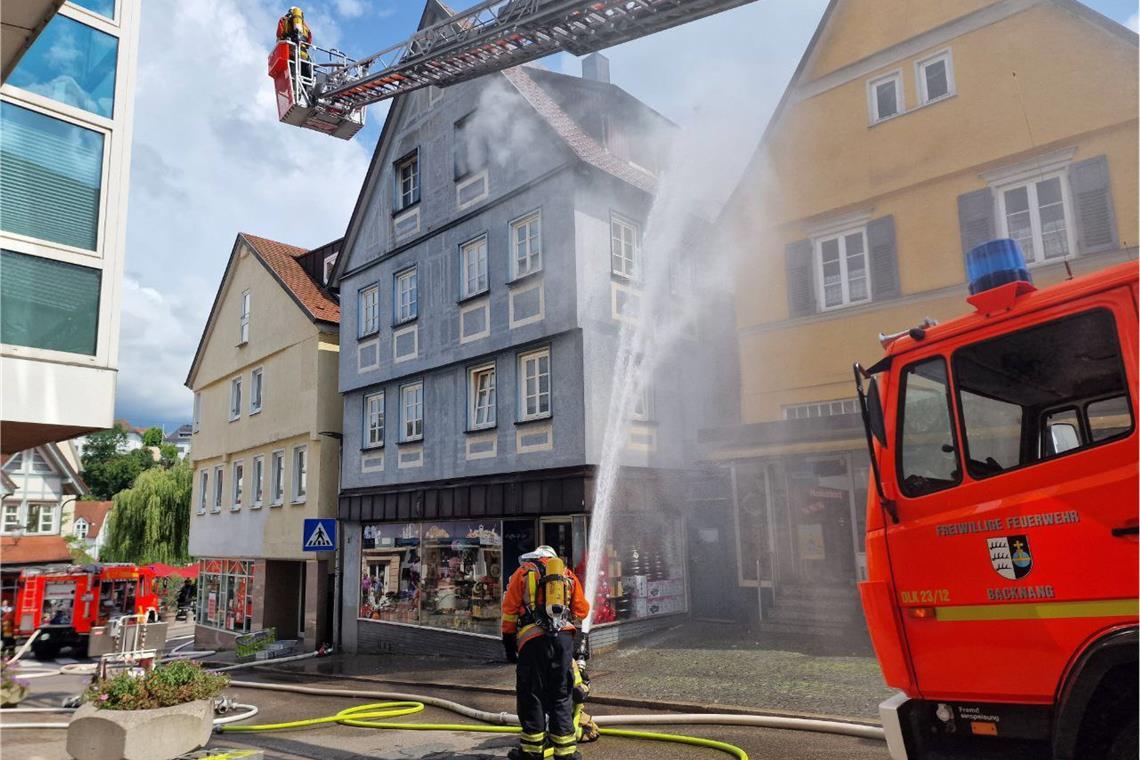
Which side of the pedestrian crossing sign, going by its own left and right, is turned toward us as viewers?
front

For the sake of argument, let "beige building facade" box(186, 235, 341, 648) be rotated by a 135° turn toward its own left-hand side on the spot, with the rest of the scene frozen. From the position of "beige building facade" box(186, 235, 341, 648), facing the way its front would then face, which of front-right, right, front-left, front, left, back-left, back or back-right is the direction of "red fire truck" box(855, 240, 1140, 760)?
right

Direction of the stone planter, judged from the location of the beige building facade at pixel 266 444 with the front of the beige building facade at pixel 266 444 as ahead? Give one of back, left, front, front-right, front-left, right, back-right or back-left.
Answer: front-left

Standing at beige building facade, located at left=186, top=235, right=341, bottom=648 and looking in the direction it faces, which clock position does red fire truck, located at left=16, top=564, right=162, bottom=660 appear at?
The red fire truck is roughly at 3 o'clock from the beige building facade.

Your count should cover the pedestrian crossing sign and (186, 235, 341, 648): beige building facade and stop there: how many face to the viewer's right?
0

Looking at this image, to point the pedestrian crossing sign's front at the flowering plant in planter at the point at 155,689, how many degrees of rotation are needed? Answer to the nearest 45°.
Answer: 0° — it already faces it

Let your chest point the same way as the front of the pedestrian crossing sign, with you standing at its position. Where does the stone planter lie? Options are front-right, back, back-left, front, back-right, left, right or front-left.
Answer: front

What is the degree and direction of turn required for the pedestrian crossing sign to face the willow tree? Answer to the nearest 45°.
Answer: approximately 180°

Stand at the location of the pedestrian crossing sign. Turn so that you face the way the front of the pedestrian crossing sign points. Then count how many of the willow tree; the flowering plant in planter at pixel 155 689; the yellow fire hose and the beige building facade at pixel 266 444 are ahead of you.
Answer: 2

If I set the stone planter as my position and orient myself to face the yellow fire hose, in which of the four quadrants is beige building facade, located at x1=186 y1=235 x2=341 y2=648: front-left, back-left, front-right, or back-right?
front-left

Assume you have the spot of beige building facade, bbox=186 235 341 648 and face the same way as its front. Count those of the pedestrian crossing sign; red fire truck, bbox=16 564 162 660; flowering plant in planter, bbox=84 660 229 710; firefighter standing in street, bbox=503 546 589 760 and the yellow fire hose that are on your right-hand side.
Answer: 1

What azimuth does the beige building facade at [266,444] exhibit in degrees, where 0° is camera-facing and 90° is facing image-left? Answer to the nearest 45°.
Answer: approximately 45°

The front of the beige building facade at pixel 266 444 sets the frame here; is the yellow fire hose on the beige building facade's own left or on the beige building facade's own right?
on the beige building facade's own left
